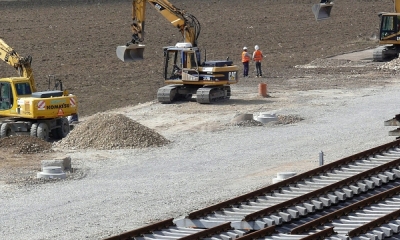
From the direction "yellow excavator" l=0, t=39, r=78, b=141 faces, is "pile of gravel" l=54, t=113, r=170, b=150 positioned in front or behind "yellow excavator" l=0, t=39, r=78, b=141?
behind

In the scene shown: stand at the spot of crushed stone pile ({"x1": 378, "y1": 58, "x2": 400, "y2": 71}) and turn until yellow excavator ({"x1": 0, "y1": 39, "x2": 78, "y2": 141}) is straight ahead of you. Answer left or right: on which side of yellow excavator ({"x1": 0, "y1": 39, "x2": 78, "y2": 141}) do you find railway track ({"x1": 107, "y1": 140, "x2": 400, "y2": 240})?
left

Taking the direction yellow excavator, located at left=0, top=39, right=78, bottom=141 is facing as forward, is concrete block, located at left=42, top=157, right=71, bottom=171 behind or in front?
behind

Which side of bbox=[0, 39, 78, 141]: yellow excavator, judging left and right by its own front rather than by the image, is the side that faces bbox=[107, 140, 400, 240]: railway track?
back

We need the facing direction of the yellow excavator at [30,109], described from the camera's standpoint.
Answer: facing away from the viewer and to the left of the viewer

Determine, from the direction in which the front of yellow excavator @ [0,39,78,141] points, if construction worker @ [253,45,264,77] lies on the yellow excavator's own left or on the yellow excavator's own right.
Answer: on the yellow excavator's own right
